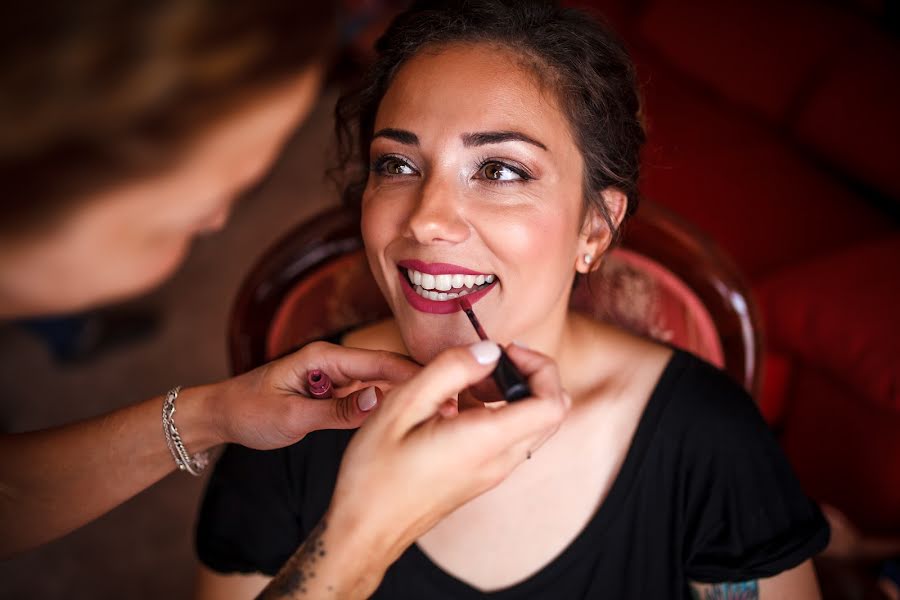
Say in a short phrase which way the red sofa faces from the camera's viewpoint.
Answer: facing the viewer and to the left of the viewer

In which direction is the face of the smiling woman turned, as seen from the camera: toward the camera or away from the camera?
toward the camera

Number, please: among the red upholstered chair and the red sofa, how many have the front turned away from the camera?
0

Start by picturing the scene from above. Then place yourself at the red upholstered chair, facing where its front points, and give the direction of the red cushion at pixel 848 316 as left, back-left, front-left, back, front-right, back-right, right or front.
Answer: back-left

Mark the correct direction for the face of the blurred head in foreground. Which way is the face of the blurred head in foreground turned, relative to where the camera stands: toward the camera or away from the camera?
away from the camera

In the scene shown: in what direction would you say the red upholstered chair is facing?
toward the camera

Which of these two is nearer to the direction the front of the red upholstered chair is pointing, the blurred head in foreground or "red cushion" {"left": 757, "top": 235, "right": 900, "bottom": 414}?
the blurred head in foreground
